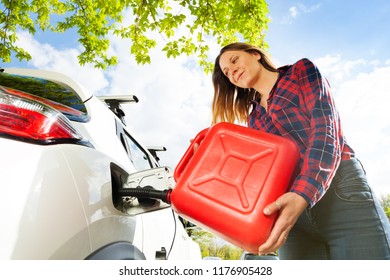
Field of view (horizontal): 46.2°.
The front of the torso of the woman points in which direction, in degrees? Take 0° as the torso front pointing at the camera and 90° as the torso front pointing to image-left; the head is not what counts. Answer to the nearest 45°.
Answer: approximately 45°

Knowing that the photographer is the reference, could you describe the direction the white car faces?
facing away from the viewer and to the right of the viewer

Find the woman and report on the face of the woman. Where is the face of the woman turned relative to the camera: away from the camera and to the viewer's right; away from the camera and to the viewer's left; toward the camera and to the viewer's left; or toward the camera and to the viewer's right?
toward the camera and to the viewer's left
